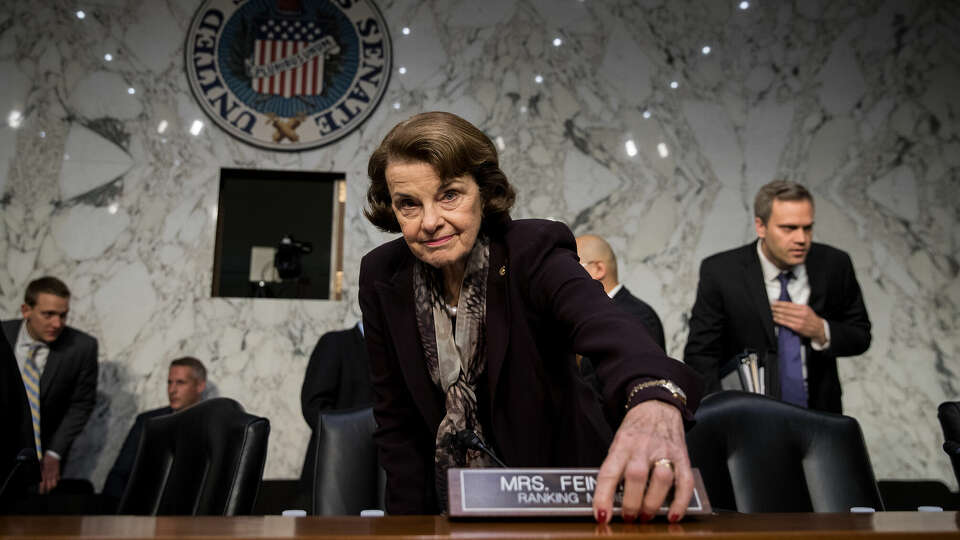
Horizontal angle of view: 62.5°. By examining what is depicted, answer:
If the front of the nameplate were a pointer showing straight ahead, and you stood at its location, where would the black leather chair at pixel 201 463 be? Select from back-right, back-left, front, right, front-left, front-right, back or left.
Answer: back-right

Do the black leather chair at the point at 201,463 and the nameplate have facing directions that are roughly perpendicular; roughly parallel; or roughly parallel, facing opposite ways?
roughly parallel

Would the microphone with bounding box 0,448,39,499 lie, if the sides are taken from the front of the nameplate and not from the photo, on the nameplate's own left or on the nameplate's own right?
on the nameplate's own right

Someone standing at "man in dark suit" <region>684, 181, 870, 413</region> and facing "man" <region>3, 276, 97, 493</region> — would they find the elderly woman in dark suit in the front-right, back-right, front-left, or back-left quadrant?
front-left

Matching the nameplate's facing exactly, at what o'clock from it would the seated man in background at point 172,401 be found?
The seated man in background is roughly at 5 o'clock from the nameplate.

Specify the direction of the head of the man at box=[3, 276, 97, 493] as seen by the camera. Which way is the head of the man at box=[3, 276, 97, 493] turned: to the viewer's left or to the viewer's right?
to the viewer's right

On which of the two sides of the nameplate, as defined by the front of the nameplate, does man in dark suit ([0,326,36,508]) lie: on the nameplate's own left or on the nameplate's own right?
on the nameplate's own right

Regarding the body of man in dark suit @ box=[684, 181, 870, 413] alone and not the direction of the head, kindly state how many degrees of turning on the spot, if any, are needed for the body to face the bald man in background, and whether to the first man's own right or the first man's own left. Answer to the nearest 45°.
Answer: approximately 135° to the first man's own right

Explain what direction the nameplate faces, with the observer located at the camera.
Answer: facing the viewer

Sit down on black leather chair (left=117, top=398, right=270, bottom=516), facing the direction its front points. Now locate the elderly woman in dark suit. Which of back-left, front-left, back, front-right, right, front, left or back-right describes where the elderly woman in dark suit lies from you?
left

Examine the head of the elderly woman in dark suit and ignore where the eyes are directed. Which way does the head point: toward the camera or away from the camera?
toward the camera

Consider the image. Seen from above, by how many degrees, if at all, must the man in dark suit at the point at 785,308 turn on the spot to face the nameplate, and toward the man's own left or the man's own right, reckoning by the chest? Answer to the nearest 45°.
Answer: approximately 45° to the man's own right

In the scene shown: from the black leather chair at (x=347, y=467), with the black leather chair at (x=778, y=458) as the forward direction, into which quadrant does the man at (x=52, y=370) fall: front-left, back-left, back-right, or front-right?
back-left
